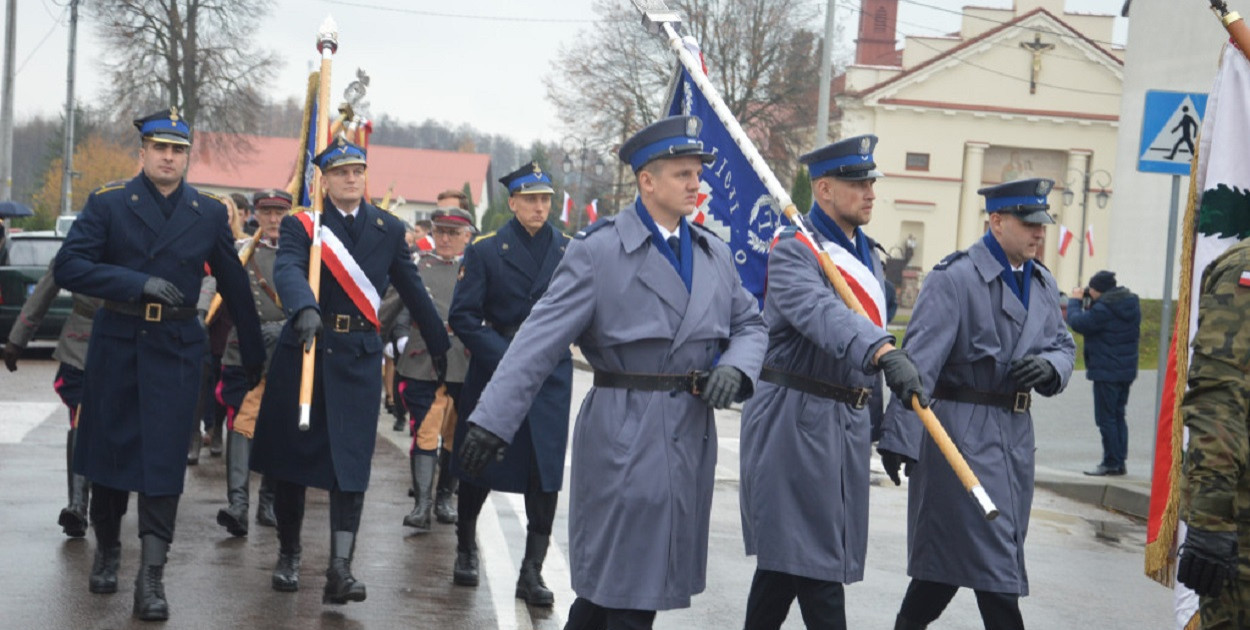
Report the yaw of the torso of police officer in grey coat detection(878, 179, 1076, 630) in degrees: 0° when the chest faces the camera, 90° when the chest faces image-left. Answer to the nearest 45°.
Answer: approximately 315°

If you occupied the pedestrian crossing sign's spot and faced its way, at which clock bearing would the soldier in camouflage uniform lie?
The soldier in camouflage uniform is roughly at 12 o'clock from the pedestrian crossing sign.

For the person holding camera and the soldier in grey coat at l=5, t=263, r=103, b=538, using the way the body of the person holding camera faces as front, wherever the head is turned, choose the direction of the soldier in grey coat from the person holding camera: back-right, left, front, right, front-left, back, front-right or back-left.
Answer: front-left

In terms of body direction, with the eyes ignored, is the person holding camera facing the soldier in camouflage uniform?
no

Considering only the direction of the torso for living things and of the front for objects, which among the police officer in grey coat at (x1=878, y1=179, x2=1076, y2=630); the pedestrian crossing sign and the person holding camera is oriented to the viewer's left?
the person holding camera

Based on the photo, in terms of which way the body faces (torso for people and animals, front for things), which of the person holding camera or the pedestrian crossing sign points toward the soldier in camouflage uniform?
the pedestrian crossing sign

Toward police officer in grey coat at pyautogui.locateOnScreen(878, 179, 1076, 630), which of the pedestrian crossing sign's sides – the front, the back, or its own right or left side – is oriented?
front

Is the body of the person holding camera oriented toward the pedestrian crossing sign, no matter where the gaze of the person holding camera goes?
no

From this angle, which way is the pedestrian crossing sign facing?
toward the camera

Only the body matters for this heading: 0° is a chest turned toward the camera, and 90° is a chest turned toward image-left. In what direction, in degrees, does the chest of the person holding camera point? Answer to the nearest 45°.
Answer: approximately 90°

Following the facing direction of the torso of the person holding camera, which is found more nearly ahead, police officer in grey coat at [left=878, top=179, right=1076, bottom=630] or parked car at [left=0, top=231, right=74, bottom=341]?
the parked car

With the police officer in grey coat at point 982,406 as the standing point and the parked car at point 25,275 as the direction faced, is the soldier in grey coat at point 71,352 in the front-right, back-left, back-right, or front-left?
front-left

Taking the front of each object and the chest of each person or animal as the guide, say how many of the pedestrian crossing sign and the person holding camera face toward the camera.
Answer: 1

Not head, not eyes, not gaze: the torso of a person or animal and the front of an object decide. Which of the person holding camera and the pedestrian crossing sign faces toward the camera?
the pedestrian crossing sign

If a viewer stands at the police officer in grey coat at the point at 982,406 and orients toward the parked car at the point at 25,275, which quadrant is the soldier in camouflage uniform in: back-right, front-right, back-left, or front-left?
back-left
